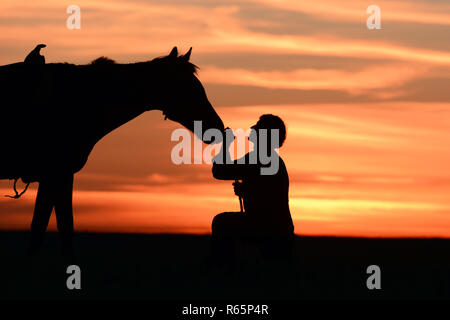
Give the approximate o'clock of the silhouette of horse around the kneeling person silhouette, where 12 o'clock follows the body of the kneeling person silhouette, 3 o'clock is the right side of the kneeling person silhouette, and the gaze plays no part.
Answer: The silhouette of horse is roughly at 1 o'clock from the kneeling person silhouette.

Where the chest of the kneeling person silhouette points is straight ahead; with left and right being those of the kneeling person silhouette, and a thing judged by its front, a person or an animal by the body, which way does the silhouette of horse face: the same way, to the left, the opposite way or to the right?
the opposite way

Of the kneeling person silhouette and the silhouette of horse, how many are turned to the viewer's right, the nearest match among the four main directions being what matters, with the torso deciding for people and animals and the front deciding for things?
1

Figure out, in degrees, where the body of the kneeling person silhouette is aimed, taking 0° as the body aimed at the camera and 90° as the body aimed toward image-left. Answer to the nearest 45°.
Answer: approximately 90°

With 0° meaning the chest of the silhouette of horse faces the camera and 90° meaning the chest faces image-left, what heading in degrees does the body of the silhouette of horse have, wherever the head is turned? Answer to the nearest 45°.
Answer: approximately 270°
